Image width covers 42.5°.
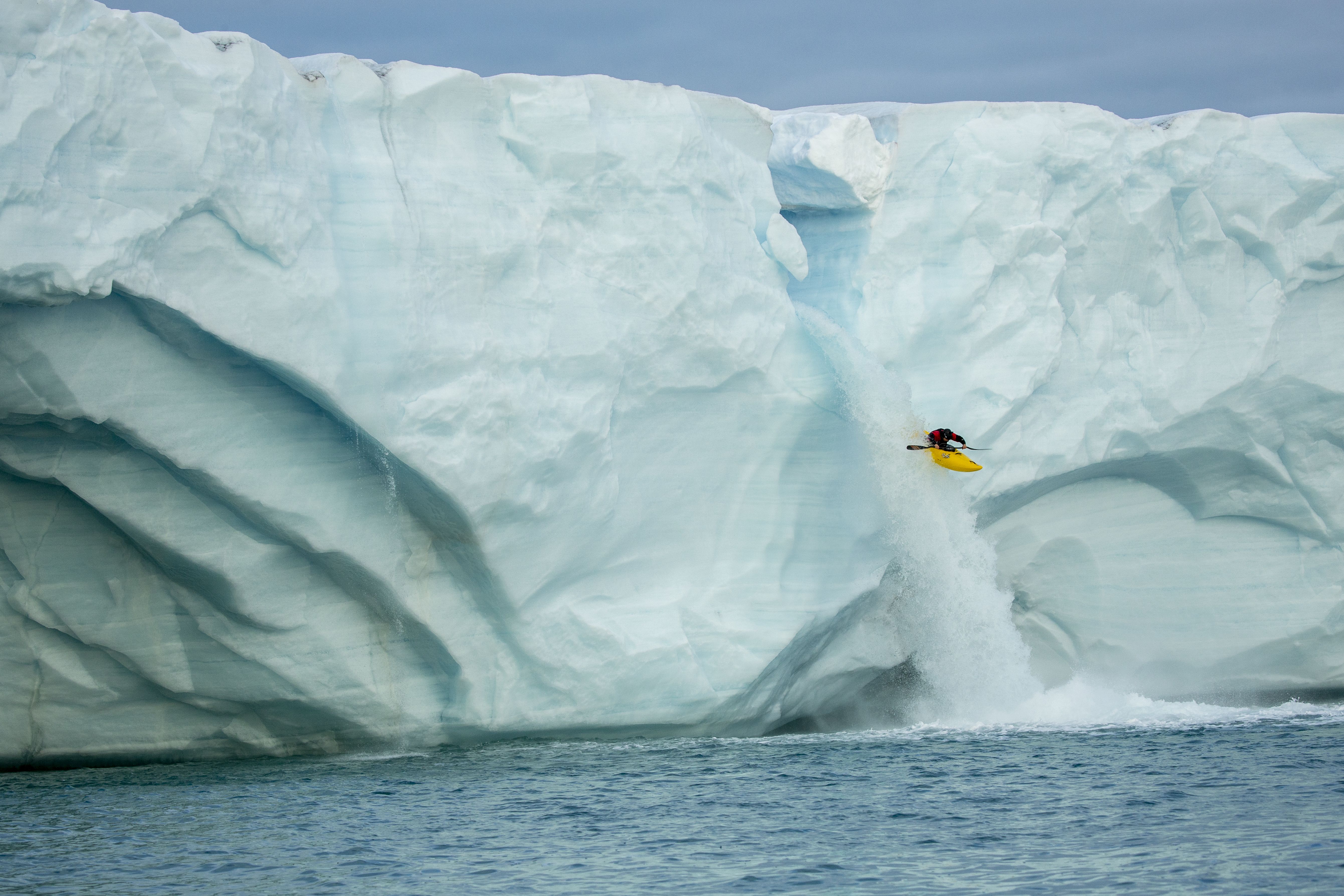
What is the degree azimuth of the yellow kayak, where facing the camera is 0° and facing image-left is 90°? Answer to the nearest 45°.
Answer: approximately 315°
